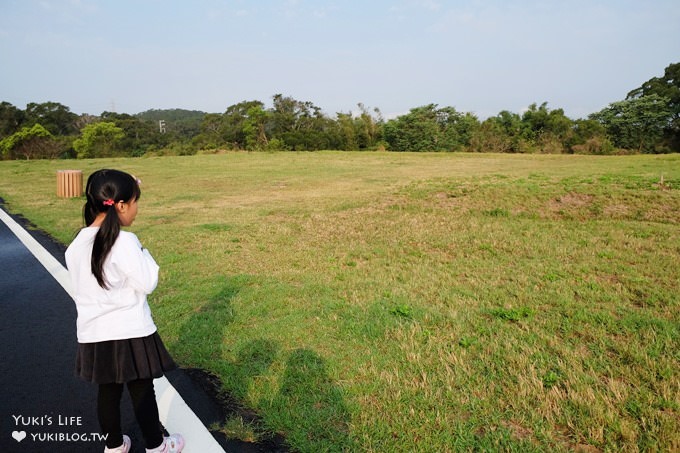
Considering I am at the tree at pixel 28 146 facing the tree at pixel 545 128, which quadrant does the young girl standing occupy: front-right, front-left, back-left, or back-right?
front-right

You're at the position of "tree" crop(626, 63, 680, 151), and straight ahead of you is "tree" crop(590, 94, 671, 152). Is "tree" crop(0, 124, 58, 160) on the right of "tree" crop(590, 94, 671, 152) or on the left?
right

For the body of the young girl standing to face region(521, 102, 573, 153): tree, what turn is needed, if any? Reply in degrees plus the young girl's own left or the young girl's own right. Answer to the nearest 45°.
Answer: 0° — they already face it

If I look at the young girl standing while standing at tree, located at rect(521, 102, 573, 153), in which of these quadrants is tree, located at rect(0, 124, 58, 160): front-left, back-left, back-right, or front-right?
front-right

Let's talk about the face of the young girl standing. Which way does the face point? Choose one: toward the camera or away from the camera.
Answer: away from the camera

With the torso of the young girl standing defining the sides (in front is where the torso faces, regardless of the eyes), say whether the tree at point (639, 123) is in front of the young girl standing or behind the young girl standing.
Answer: in front

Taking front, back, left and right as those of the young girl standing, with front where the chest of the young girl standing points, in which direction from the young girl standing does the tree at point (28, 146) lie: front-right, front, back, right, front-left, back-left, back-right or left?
front-left

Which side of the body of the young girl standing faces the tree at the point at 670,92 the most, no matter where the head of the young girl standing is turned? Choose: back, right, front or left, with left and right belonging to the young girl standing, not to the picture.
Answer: front

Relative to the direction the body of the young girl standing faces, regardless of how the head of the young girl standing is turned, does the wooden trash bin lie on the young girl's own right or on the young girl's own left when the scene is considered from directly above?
on the young girl's own left

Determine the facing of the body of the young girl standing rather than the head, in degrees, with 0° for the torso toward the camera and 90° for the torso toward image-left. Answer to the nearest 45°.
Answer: approximately 225°
